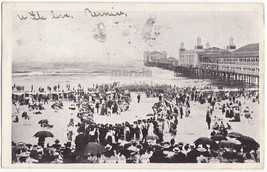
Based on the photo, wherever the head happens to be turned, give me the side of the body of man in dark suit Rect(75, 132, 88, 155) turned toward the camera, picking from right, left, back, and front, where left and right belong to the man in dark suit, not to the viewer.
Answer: back
